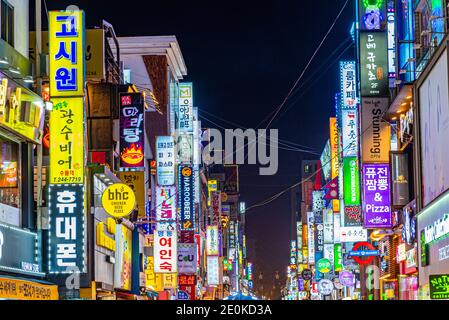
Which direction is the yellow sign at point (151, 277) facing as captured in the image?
toward the camera

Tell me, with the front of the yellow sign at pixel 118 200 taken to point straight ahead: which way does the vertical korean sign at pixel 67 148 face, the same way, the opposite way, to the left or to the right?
the same way

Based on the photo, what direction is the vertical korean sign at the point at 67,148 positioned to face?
toward the camera

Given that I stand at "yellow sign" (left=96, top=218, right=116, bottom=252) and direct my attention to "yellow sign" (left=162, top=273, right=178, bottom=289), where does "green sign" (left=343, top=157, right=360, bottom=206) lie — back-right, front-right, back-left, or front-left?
front-right

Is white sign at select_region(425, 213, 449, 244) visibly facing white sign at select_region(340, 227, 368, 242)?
no

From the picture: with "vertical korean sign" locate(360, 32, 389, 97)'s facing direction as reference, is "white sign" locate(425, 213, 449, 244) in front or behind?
in front

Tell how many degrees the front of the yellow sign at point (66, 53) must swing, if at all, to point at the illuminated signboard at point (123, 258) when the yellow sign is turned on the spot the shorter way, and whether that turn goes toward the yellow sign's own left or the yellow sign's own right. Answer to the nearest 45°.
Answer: approximately 180°

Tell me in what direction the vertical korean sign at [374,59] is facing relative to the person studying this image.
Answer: facing the viewer

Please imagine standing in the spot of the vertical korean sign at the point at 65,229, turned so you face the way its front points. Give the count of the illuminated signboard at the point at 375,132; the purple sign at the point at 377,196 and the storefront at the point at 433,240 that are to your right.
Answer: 0

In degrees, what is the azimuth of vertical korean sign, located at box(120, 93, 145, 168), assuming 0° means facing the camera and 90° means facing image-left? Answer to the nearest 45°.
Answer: approximately 0°

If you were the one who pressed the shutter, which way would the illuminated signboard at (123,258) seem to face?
facing the viewer and to the right of the viewer

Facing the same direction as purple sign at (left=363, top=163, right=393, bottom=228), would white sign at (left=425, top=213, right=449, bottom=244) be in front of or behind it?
in front
